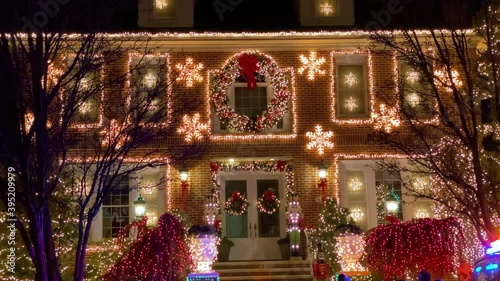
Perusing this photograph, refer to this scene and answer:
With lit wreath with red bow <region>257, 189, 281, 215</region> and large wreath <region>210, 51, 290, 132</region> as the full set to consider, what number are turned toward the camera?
2

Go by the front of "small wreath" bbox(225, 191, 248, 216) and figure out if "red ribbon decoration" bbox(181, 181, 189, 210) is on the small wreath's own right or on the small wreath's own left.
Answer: on the small wreath's own right

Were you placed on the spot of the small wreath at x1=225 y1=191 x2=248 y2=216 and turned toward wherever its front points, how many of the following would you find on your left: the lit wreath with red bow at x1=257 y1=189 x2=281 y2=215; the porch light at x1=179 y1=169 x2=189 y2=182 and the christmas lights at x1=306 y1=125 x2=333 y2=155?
2

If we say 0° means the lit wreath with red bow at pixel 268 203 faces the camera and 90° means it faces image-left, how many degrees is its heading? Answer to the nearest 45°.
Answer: approximately 0°
